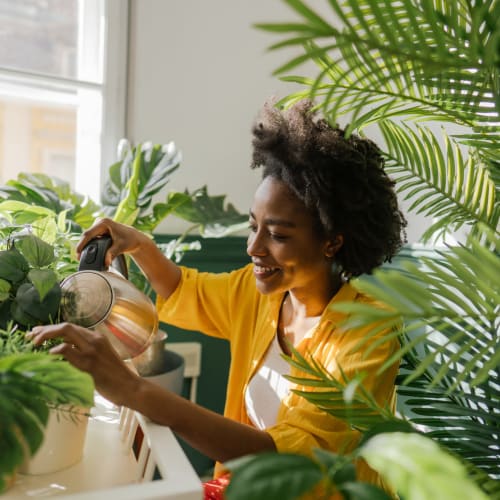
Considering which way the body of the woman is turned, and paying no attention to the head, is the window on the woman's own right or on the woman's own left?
on the woman's own right

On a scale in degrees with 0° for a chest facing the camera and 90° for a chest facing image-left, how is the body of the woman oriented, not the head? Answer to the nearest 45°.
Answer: approximately 45°
